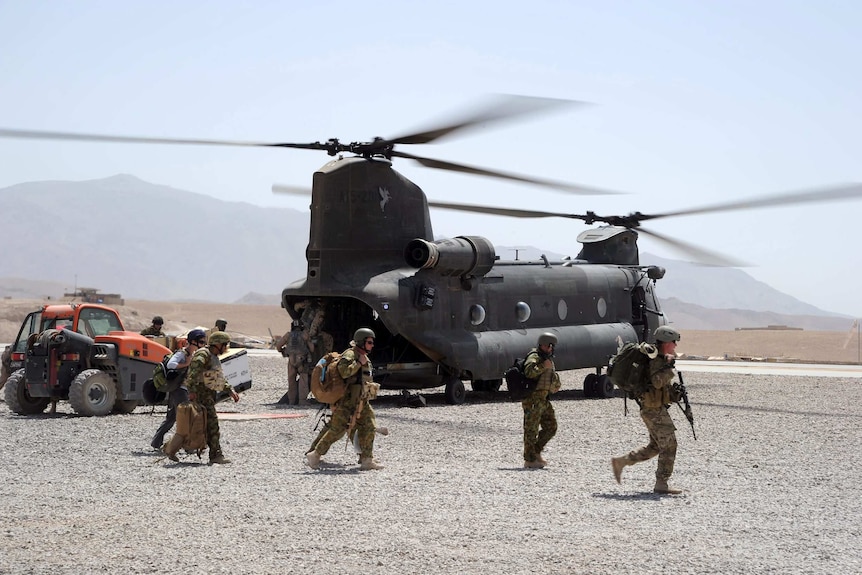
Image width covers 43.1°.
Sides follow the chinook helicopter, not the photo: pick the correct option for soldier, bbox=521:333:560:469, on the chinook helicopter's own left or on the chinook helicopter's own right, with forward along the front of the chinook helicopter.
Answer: on the chinook helicopter's own right

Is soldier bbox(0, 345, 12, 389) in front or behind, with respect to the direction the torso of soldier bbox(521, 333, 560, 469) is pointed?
behind

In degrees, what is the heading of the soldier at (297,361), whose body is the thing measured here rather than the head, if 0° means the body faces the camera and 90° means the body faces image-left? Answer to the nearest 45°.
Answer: approximately 180°

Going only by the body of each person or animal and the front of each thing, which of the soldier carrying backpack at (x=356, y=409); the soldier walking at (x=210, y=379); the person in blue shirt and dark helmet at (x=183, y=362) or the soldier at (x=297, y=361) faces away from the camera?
the soldier at (x=297, y=361)

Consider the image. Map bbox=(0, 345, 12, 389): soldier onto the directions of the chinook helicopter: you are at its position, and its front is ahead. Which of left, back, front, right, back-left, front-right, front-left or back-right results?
back-left

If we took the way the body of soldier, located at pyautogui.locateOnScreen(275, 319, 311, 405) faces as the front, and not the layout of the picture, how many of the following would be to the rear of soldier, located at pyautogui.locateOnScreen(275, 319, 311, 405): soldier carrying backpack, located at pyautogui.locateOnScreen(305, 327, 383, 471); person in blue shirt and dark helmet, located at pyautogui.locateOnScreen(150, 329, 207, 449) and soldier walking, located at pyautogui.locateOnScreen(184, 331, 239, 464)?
3

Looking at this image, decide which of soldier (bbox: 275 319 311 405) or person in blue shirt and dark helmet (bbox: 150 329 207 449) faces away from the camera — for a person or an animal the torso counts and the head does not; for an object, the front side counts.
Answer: soldier (bbox: 275 319 311 405)

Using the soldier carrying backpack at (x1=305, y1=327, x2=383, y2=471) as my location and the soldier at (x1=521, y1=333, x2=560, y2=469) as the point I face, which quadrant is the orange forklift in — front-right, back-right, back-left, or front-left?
back-left
